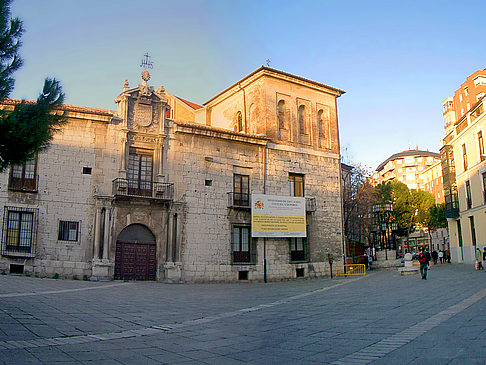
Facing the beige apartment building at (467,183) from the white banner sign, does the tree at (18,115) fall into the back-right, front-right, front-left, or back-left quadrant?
back-right

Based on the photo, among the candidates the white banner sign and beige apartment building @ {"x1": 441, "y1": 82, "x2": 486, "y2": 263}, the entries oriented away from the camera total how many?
0

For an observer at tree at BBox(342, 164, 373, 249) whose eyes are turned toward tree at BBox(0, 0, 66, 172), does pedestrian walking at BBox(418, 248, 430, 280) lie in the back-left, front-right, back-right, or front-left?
front-left

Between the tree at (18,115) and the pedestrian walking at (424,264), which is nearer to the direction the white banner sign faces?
the tree

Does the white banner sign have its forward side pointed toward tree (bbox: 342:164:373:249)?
no

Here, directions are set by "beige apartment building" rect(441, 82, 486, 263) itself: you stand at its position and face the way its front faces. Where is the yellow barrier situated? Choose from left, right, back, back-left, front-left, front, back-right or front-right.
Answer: front

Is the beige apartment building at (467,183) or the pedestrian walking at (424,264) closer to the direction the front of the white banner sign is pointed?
the pedestrian walking

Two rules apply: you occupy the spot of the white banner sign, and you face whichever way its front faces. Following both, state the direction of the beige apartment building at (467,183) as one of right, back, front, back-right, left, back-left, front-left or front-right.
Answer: back-left

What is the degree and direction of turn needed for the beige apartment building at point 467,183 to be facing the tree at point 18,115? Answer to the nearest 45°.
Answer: approximately 45° to its left

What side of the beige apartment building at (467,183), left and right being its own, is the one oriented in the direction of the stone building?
front

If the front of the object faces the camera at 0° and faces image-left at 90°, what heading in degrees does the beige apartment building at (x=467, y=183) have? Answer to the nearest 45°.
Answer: approximately 45°

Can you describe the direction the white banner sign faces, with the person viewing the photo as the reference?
facing the viewer

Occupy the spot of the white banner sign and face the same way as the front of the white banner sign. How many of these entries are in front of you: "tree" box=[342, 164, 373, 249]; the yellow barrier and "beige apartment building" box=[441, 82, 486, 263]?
0

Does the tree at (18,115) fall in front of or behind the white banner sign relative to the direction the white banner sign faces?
in front

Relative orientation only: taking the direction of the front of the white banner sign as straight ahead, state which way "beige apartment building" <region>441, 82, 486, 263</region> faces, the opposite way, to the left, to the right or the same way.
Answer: to the right

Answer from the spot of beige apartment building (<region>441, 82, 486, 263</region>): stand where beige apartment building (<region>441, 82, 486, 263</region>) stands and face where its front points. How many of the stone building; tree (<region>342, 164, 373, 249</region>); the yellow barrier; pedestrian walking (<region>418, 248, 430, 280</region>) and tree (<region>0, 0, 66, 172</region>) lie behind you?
0

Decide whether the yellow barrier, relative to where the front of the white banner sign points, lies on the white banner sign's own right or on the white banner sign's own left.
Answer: on the white banner sign's own left

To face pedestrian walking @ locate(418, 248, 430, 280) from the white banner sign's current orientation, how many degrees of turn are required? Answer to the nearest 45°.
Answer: approximately 45° to its left
